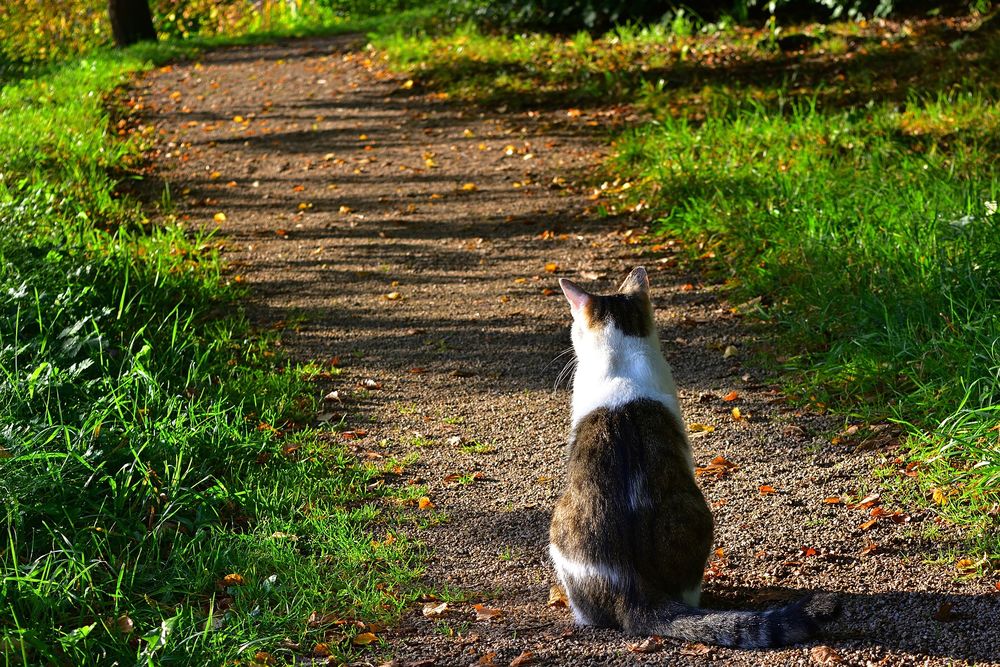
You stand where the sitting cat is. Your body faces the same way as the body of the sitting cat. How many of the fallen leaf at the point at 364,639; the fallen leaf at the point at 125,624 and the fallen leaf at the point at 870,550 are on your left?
2

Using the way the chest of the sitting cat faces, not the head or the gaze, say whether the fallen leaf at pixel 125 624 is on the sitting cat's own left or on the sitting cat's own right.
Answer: on the sitting cat's own left

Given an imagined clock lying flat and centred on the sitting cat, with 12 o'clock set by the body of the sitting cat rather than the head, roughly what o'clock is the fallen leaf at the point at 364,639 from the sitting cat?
The fallen leaf is roughly at 9 o'clock from the sitting cat.

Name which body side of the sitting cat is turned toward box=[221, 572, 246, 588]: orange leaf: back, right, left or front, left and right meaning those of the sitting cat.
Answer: left

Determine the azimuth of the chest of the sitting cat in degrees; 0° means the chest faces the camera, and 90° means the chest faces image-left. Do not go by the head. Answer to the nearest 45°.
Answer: approximately 180°
